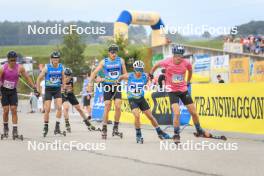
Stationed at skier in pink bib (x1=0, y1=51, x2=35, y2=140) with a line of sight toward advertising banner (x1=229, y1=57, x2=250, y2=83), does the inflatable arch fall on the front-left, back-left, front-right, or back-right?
front-left

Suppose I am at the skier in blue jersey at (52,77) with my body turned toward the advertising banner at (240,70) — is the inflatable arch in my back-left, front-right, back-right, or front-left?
front-left

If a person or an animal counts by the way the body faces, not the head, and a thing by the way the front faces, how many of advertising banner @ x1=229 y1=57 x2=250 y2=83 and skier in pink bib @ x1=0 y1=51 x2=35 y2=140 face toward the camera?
2

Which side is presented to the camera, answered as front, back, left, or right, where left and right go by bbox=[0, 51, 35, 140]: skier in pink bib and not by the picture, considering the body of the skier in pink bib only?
front

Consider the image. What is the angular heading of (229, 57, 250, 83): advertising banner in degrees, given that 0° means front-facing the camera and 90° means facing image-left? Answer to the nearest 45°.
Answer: approximately 0°

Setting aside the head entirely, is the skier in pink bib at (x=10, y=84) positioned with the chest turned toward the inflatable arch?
no

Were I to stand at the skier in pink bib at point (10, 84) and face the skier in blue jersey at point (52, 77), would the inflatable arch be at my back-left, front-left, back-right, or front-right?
front-left

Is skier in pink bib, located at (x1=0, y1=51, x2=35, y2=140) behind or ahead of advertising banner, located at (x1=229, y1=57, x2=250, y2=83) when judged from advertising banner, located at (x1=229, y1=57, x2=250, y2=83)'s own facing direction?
ahead

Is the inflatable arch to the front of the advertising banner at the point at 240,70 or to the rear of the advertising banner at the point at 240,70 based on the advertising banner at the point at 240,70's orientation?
to the rear

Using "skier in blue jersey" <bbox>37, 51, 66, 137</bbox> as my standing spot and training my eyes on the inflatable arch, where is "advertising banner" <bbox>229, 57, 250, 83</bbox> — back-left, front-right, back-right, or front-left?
front-right

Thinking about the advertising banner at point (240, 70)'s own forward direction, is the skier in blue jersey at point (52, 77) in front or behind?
in front

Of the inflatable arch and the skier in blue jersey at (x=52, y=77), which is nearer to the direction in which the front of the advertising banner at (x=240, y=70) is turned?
the skier in blue jersey

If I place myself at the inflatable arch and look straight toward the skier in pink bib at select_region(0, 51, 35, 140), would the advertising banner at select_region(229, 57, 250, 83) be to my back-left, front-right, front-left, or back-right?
front-left

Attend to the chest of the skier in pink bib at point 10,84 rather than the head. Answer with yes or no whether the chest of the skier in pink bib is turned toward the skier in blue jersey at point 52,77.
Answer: no
